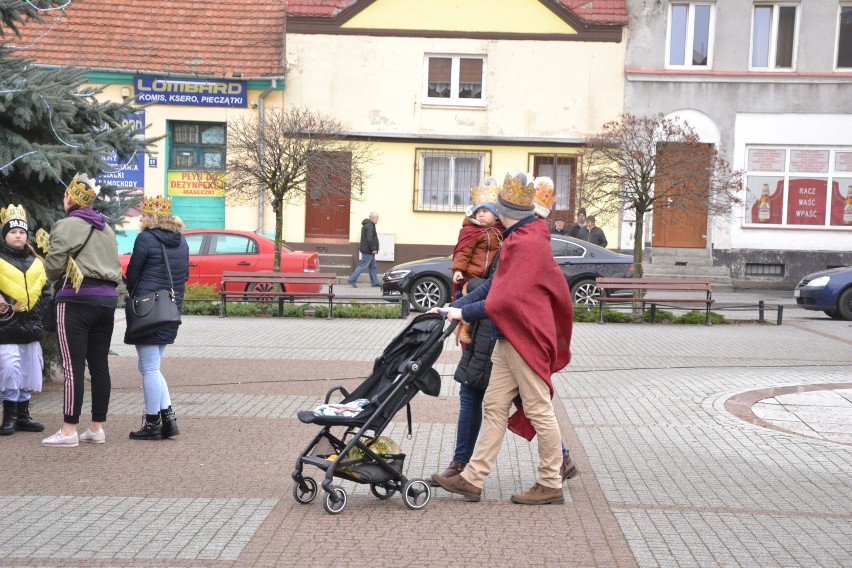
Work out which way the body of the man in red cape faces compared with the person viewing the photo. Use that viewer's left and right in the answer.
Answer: facing to the left of the viewer

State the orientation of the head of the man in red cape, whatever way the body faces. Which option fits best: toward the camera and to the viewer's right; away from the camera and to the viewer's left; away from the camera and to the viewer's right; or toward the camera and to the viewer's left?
away from the camera and to the viewer's left

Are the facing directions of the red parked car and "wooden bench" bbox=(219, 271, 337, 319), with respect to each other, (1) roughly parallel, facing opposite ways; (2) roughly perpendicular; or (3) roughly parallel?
roughly perpendicular

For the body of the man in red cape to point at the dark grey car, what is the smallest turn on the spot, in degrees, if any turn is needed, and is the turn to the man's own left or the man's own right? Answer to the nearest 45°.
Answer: approximately 90° to the man's own right

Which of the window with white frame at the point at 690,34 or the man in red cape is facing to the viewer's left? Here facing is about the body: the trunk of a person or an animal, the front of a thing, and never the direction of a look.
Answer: the man in red cape

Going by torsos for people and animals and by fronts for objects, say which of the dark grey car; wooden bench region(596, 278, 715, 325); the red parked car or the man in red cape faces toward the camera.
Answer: the wooden bench

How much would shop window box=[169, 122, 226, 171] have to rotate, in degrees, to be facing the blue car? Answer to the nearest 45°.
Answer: approximately 45° to its left

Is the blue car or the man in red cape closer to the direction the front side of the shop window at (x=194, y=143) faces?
the man in red cape

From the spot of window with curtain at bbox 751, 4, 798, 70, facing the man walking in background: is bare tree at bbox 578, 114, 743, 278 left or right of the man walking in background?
left

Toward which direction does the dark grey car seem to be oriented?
to the viewer's left

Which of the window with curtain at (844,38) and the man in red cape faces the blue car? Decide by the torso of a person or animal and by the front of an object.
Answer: the window with curtain

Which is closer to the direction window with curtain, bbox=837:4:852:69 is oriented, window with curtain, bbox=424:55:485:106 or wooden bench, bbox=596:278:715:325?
the wooden bench
